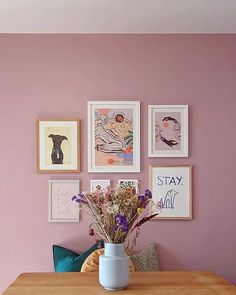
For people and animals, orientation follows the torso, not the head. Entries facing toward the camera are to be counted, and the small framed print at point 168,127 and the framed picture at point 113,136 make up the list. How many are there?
2

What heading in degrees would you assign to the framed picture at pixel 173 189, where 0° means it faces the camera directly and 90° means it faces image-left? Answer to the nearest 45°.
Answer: approximately 0°

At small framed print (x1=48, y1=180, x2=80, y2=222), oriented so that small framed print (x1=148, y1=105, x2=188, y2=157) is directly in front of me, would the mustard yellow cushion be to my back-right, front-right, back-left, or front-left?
front-right

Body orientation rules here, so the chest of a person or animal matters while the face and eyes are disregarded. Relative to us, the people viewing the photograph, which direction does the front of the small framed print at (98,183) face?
facing the viewer

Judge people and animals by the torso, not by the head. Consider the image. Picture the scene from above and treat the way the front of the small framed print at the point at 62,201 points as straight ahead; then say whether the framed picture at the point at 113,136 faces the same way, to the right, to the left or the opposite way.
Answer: the same way

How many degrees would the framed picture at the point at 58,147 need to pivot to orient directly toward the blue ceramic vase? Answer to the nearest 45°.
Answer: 0° — it already faces it

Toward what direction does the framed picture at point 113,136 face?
toward the camera

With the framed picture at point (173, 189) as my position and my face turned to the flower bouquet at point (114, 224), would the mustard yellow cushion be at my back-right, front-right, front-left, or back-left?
front-right

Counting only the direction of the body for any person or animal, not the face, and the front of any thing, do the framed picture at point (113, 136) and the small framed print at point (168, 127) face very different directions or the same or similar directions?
same or similar directions

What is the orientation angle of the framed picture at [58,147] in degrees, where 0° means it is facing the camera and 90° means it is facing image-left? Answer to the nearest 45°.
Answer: approximately 0°

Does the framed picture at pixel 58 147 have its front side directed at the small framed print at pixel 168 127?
no

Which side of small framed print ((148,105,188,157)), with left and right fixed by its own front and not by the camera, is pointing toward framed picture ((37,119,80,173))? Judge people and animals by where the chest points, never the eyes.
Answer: right

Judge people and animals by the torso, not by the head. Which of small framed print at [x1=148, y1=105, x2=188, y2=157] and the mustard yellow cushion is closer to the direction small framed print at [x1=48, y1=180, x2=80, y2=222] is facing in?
the mustard yellow cushion

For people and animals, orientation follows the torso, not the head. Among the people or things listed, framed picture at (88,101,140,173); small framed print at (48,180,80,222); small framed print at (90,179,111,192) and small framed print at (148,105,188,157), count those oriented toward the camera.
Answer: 4

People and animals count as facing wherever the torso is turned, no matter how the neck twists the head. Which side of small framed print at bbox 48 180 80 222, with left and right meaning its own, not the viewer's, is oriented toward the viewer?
front

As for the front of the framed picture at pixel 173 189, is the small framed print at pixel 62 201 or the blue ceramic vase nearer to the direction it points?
the blue ceramic vase

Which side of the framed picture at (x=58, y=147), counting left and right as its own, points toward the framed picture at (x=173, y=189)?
left

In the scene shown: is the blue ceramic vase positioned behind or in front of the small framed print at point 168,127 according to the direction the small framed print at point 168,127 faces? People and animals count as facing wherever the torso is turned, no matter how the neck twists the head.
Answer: in front
